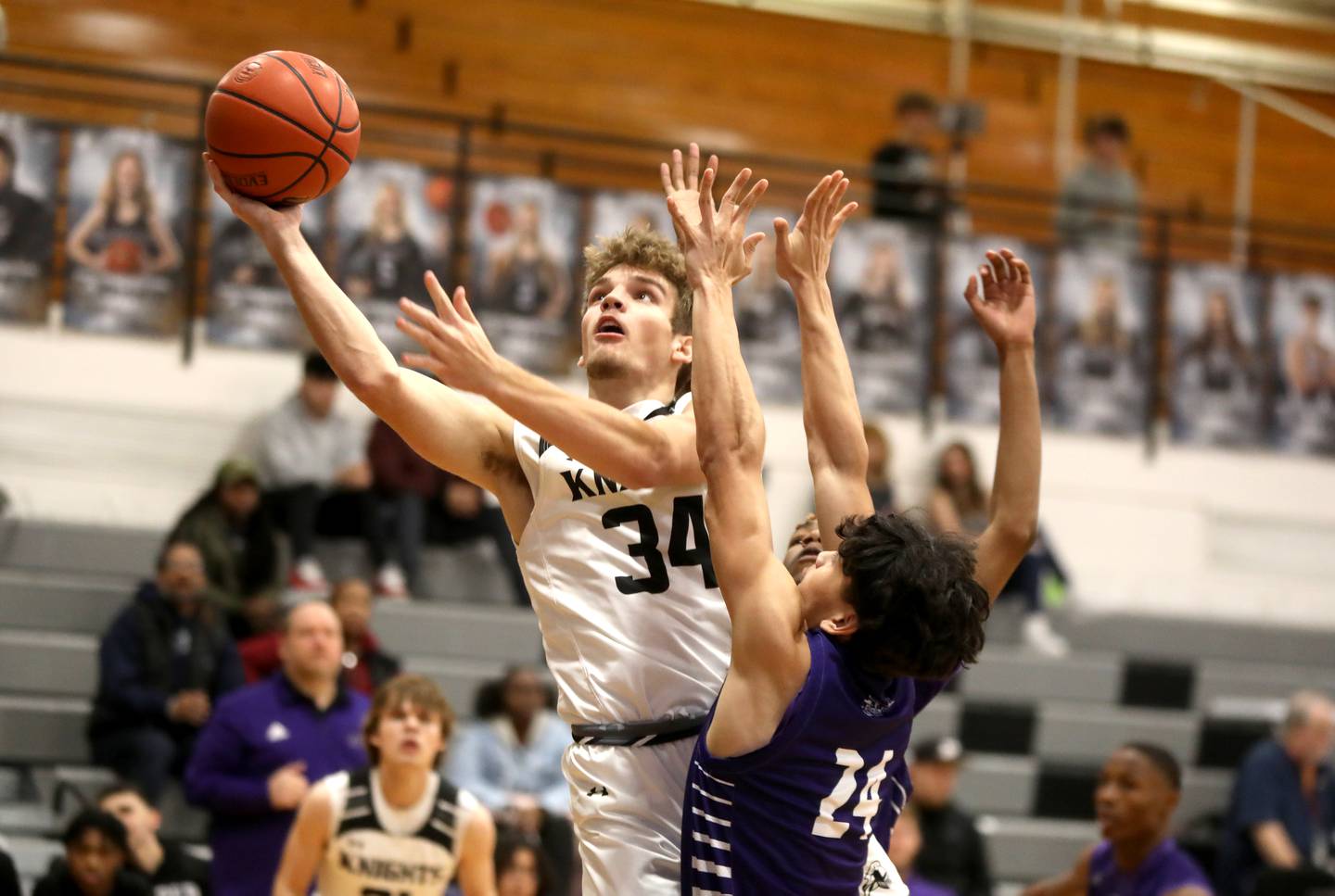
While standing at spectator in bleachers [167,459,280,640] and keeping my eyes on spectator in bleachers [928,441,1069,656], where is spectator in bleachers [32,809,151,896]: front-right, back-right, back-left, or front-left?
back-right

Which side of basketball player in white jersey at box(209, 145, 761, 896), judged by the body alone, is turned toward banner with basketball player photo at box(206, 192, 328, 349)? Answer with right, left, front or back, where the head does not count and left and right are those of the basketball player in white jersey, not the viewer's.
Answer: back

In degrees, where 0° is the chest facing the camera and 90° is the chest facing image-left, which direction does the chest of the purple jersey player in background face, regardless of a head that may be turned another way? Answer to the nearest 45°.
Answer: approximately 45°

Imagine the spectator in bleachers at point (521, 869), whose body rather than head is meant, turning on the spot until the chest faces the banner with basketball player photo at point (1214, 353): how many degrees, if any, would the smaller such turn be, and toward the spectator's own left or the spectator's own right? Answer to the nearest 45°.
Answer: approximately 135° to the spectator's own left

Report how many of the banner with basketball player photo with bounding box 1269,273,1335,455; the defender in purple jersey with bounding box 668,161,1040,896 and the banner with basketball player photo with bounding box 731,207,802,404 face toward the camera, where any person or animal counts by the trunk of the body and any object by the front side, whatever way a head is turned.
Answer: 2

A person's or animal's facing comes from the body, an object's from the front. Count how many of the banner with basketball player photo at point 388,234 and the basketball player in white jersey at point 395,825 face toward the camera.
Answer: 2

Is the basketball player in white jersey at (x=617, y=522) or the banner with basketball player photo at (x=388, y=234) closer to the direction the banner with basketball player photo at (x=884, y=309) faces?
the basketball player in white jersey

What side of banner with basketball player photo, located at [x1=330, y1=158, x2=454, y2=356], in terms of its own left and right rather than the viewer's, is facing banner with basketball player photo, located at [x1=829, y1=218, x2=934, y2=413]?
left

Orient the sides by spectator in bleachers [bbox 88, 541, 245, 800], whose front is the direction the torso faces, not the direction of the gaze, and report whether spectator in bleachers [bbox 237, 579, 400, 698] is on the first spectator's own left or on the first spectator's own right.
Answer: on the first spectator's own left

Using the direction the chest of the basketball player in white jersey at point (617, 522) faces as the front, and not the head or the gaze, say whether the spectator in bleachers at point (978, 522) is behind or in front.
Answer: behind

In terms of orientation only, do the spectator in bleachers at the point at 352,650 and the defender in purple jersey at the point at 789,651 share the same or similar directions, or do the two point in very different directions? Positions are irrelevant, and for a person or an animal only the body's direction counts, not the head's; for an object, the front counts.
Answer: very different directions

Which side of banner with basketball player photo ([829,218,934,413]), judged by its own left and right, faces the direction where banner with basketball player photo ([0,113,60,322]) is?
right
